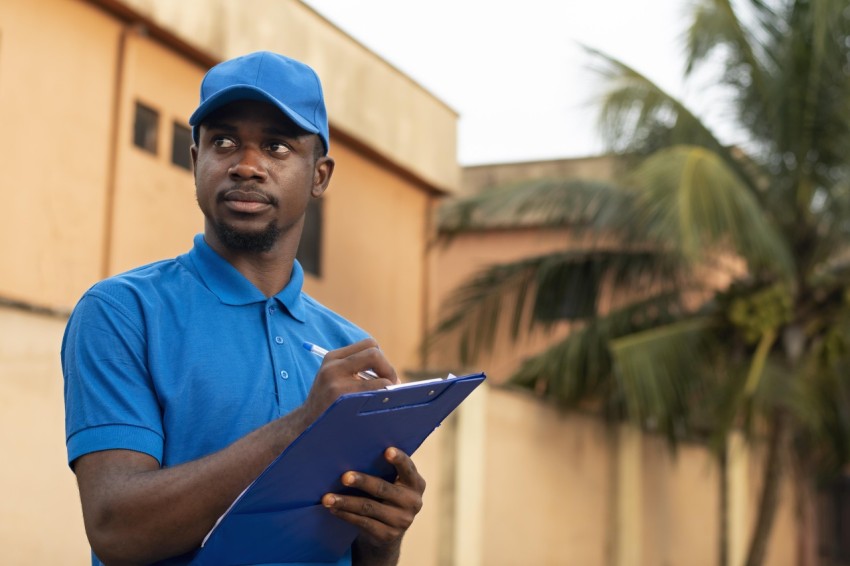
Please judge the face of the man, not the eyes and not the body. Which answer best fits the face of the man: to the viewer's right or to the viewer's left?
to the viewer's left

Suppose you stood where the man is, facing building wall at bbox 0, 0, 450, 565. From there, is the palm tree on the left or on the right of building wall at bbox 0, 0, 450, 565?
right

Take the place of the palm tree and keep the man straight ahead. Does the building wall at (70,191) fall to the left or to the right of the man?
right

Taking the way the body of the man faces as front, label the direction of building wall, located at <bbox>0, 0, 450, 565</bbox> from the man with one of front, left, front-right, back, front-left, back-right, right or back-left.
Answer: back-left

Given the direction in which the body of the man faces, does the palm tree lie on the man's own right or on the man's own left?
on the man's own left

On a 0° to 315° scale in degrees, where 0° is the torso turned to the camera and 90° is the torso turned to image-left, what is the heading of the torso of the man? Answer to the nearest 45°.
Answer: approximately 315°
